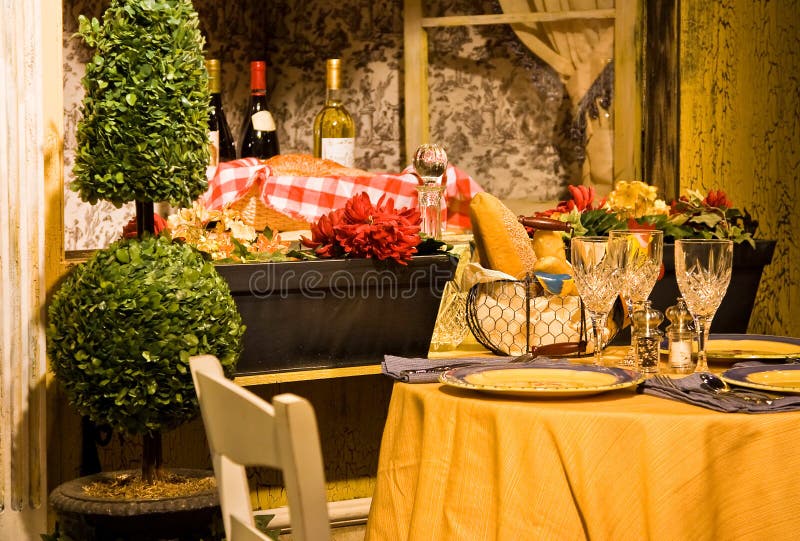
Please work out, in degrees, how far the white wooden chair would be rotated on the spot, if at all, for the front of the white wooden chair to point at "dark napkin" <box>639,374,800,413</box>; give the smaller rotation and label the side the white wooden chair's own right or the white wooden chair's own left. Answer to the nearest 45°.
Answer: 0° — it already faces it

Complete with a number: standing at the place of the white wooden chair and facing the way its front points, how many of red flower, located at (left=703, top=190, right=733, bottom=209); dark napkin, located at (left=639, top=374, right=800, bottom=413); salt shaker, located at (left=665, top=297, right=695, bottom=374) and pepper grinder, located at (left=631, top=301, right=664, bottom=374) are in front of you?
4

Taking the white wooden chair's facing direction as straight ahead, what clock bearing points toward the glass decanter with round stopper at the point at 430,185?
The glass decanter with round stopper is roughly at 11 o'clock from the white wooden chair.

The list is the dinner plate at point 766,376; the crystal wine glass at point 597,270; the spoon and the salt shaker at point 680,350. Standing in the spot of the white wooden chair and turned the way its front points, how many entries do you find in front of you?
4

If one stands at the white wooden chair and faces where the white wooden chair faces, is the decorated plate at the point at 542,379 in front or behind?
in front

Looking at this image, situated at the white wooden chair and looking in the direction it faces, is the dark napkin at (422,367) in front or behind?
in front

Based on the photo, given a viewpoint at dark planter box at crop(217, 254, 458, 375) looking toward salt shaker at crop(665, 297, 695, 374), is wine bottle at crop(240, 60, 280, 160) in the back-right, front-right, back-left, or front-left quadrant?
back-left

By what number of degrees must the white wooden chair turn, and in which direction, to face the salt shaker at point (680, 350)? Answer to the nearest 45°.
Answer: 0° — it already faces it

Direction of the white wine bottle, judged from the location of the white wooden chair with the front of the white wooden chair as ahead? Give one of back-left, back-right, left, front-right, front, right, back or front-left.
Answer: front-left

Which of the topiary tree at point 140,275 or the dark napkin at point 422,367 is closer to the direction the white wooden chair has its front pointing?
the dark napkin

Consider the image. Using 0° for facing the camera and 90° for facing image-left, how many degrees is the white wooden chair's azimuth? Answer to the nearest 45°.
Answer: approximately 225°

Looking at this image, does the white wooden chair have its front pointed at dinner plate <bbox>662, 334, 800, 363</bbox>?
yes

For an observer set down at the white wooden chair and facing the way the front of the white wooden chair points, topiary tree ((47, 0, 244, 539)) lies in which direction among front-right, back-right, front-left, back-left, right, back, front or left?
front-left

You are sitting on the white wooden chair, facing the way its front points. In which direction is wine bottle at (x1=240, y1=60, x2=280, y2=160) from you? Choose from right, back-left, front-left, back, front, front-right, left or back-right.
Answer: front-left
